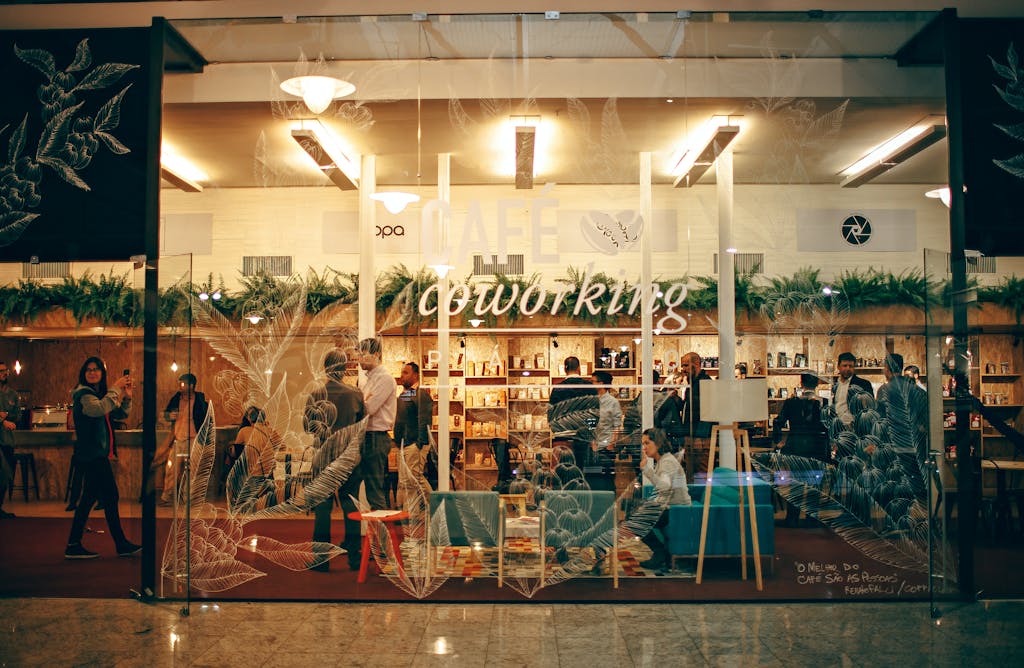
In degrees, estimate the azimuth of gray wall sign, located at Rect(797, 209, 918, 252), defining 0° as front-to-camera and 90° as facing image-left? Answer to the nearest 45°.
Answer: approximately 0°

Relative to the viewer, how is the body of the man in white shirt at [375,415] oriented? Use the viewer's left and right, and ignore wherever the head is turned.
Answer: facing to the left of the viewer

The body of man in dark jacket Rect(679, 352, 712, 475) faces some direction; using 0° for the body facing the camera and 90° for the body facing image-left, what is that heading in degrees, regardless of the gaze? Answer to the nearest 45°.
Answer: approximately 90°

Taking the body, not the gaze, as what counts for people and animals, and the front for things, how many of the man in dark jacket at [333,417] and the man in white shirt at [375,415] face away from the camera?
1

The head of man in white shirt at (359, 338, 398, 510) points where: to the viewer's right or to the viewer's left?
to the viewer's left

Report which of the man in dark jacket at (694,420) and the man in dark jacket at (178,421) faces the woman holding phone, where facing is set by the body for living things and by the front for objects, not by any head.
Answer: the man in dark jacket at (694,420)

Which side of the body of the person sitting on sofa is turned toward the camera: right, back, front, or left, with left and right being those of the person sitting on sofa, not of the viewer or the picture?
left

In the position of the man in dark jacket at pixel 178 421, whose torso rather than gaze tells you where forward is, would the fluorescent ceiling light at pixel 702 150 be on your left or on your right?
on your left

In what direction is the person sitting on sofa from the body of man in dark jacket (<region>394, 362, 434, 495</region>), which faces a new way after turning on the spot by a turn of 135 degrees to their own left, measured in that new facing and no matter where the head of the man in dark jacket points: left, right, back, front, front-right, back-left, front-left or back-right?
front

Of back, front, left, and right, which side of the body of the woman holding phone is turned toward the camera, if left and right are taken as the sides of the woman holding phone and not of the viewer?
right
